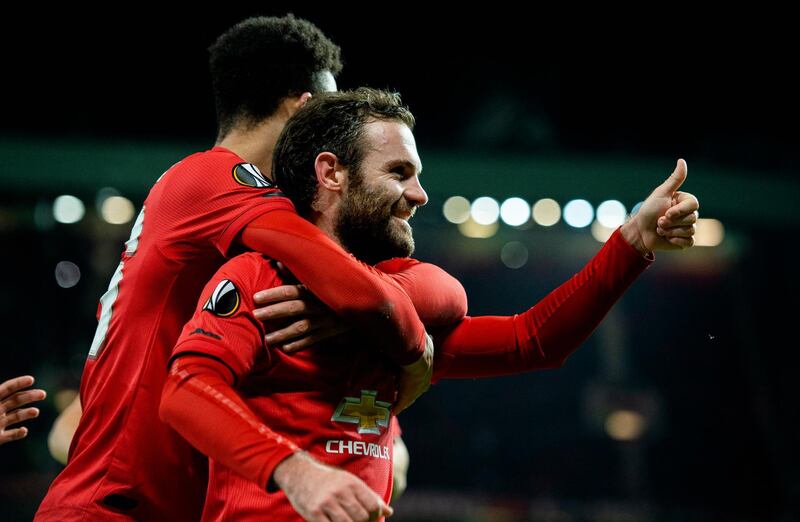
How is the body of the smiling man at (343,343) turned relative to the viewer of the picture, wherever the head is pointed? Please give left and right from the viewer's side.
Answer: facing the viewer and to the right of the viewer
